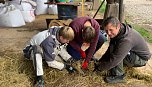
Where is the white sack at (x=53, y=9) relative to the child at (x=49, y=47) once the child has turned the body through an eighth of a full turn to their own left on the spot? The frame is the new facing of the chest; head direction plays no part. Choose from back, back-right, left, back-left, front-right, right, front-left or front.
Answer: front-left

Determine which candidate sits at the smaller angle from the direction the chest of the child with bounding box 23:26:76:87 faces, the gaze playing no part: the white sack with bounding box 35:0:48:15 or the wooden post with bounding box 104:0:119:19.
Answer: the wooden post

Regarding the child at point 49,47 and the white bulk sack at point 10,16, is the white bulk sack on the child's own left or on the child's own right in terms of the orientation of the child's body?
on the child's own left

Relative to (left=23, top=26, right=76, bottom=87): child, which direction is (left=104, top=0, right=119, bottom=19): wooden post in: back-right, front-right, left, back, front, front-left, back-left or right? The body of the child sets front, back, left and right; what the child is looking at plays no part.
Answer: front-left

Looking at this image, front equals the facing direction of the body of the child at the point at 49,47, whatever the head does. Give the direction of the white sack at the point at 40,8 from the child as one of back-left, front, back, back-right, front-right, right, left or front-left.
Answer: left

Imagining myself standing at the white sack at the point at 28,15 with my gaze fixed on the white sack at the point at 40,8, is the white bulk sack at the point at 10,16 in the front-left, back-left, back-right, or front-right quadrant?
back-left

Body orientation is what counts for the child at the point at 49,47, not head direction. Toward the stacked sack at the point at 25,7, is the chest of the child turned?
no

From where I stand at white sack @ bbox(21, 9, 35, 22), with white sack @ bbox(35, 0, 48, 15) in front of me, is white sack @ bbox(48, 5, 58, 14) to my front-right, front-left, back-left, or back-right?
front-right

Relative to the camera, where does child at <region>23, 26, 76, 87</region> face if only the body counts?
to the viewer's right
